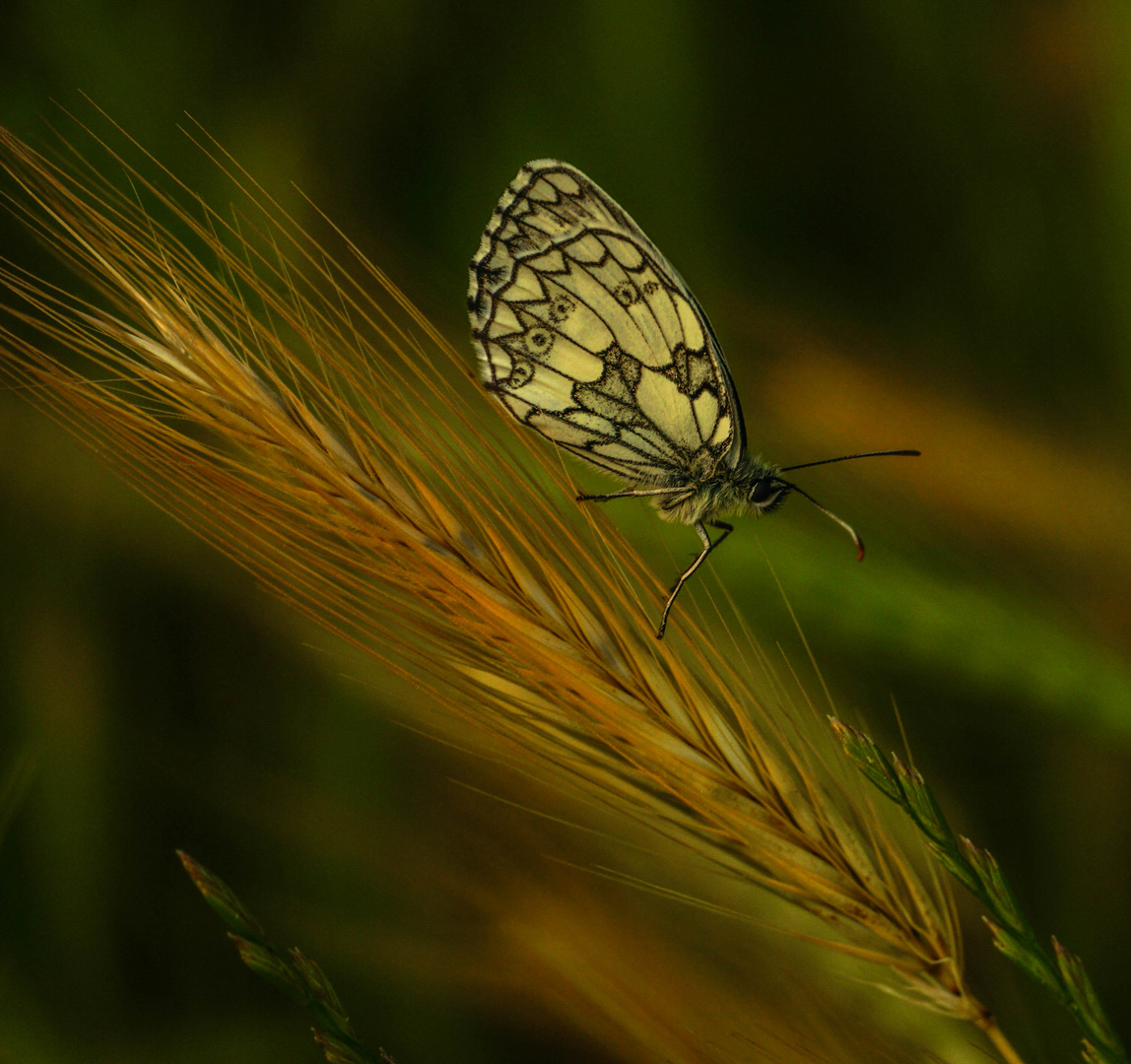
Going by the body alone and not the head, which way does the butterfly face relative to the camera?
to the viewer's right

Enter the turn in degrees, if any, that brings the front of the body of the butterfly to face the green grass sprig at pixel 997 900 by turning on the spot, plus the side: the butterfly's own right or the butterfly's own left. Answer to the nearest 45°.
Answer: approximately 45° to the butterfly's own right
